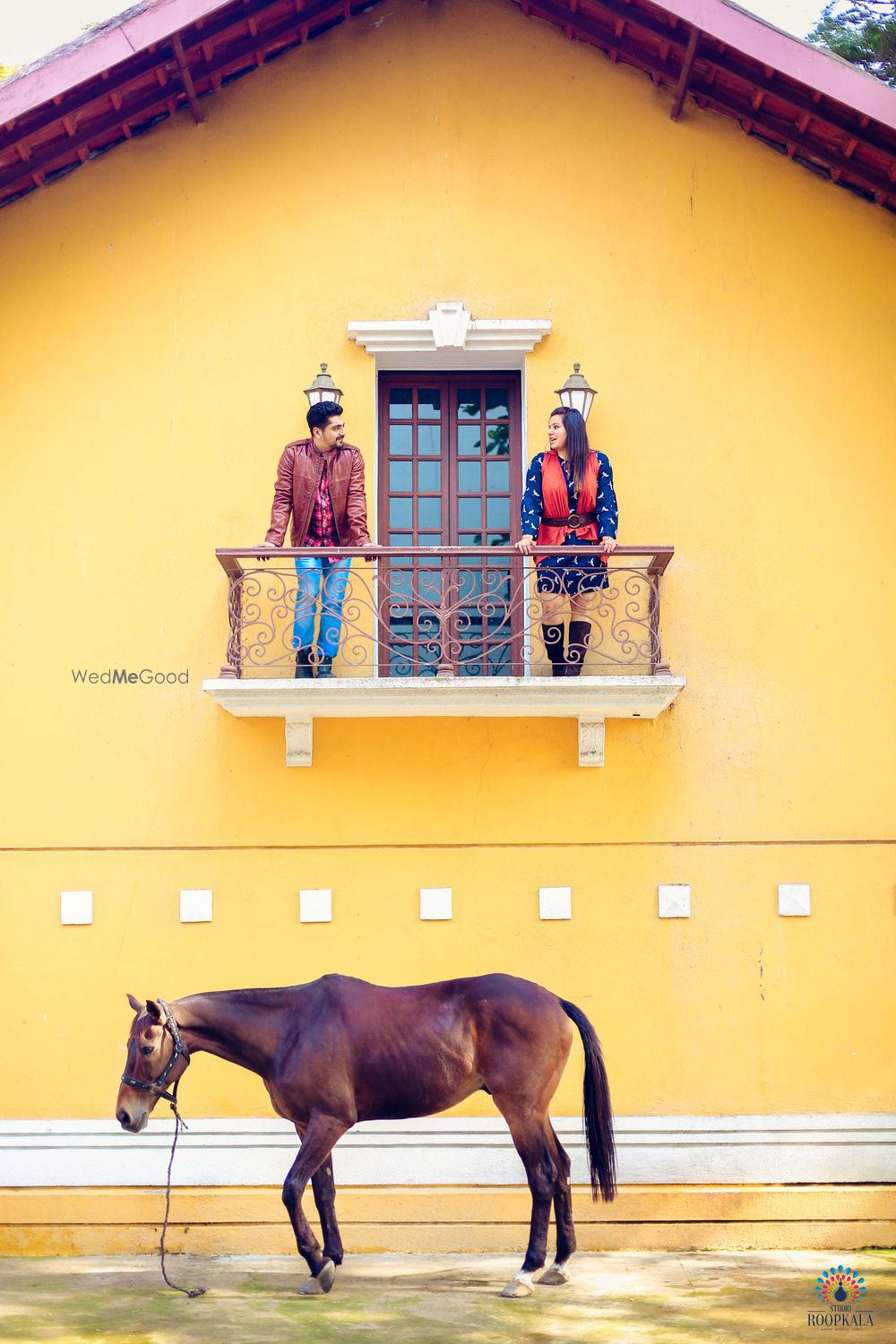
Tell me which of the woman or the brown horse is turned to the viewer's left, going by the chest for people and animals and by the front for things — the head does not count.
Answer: the brown horse

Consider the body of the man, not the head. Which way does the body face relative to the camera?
toward the camera

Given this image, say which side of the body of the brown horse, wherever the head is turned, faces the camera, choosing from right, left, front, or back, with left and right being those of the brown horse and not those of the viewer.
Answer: left

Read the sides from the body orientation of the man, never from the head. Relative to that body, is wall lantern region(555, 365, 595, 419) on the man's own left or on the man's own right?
on the man's own left

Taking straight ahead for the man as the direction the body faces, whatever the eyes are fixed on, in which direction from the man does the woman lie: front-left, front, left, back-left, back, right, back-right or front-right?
left

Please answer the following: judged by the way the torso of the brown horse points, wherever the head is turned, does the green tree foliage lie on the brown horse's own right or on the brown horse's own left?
on the brown horse's own right

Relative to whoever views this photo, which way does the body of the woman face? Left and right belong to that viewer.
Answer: facing the viewer
